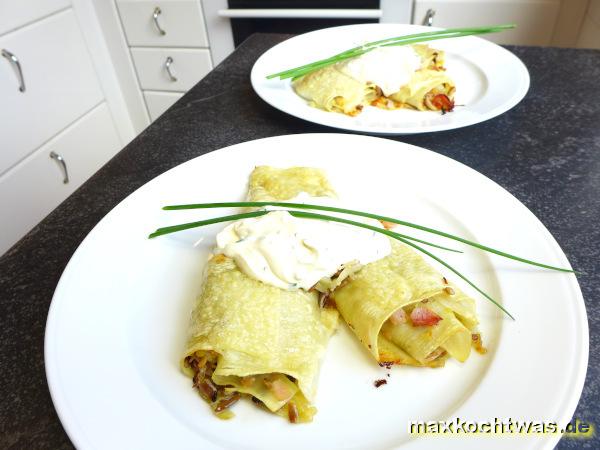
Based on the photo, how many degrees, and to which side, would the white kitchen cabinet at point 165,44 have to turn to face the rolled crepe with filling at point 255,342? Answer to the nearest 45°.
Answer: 0° — it already faces it

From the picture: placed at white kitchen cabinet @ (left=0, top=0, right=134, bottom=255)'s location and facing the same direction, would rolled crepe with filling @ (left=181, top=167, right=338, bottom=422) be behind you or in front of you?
in front

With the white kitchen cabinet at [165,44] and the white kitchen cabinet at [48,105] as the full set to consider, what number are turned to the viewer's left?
0

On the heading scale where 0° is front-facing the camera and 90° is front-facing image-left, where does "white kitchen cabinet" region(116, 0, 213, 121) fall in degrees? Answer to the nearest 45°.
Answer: approximately 0°

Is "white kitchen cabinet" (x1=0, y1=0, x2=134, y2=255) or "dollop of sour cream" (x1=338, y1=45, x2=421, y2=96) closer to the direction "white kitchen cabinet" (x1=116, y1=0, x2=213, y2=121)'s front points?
the dollop of sour cream

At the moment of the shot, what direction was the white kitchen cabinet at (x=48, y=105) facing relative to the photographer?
facing the viewer and to the right of the viewer

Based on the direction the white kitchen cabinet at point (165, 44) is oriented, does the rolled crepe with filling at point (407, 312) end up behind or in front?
in front

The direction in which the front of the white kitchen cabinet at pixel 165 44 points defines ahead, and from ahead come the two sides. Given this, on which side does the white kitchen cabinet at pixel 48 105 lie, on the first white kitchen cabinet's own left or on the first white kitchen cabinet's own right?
on the first white kitchen cabinet's own right

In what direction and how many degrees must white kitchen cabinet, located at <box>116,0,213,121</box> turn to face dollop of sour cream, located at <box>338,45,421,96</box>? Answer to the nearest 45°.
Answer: approximately 45° to its left
